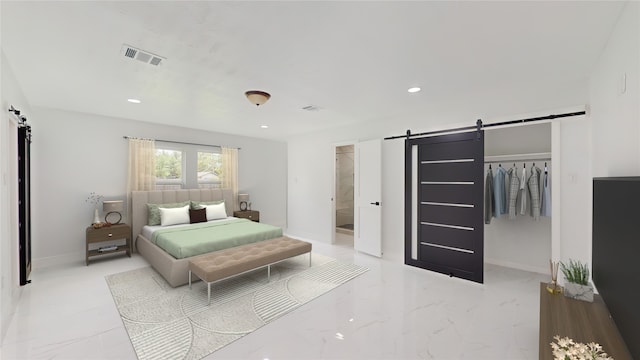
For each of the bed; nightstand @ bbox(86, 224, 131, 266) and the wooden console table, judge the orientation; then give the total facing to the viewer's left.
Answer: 1

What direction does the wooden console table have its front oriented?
to the viewer's left

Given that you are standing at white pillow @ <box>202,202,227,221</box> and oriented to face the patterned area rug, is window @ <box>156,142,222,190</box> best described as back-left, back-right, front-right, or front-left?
back-right

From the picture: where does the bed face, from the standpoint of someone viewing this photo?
facing the viewer and to the right of the viewer

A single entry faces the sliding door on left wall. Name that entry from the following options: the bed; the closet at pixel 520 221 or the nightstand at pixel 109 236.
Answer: the closet

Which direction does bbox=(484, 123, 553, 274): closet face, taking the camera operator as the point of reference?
facing the viewer and to the left of the viewer

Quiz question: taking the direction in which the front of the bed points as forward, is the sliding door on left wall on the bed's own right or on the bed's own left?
on the bed's own right

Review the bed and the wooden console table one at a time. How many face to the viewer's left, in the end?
1
